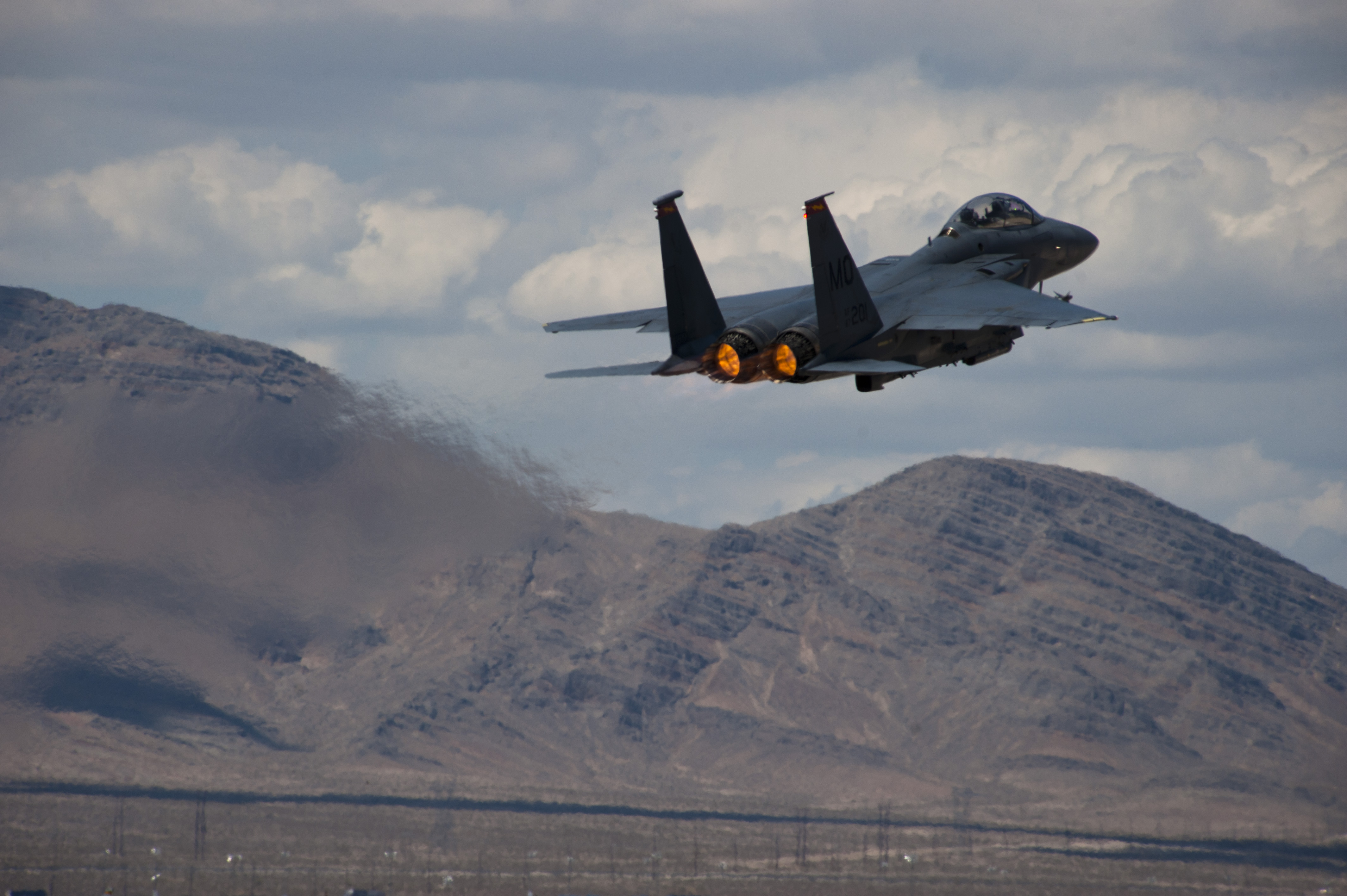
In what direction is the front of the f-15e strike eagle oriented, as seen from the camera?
facing away from the viewer and to the right of the viewer
